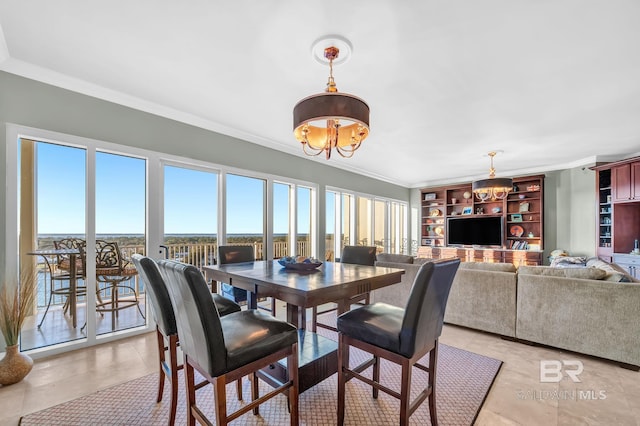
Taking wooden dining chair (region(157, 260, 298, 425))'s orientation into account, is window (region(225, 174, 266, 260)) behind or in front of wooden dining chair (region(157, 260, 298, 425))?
in front

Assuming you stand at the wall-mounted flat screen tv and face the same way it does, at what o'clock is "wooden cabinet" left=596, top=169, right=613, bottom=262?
The wooden cabinet is roughly at 10 o'clock from the wall-mounted flat screen tv.

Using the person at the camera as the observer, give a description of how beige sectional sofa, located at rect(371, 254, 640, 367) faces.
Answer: facing away from the viewer and to the right of the viewer

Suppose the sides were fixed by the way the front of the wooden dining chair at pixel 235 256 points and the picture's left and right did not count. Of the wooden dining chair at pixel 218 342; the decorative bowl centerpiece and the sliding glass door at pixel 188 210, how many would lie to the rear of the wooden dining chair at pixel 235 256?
1

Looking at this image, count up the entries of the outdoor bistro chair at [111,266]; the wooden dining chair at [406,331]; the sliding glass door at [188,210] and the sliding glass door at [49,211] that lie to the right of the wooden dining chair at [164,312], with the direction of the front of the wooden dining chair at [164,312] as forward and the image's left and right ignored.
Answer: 1

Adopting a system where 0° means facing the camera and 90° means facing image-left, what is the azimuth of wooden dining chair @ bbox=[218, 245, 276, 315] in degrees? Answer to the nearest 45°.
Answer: approximately 315°

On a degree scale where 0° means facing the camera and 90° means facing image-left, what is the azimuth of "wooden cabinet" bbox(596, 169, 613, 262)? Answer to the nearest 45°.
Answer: approximately 45°

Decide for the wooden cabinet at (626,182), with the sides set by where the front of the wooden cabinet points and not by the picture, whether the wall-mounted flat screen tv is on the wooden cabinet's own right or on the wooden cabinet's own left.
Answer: on the wooden cabinet's own right

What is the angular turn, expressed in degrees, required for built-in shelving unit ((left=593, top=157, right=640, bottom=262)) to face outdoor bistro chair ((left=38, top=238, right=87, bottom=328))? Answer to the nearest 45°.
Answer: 0° — it already faces it

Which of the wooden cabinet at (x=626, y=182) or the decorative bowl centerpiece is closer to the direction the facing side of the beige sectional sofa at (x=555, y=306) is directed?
the wooden cabinet

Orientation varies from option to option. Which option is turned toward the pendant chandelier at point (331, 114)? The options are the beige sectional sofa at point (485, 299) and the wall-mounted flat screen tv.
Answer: the wall-mounted flat screen tv

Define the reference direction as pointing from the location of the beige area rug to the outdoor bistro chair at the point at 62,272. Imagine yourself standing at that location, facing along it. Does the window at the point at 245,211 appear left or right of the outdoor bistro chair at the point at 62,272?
right

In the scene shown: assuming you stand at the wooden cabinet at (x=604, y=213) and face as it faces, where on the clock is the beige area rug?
The beige area rug is roughly at 11 o'clock from the wooden cabinet.

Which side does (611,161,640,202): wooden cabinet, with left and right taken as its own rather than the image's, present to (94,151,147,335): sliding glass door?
front

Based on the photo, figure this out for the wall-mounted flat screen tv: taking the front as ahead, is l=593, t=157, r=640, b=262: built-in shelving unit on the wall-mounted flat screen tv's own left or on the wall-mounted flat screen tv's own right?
on the wall-mounted flat screen tv's own left
